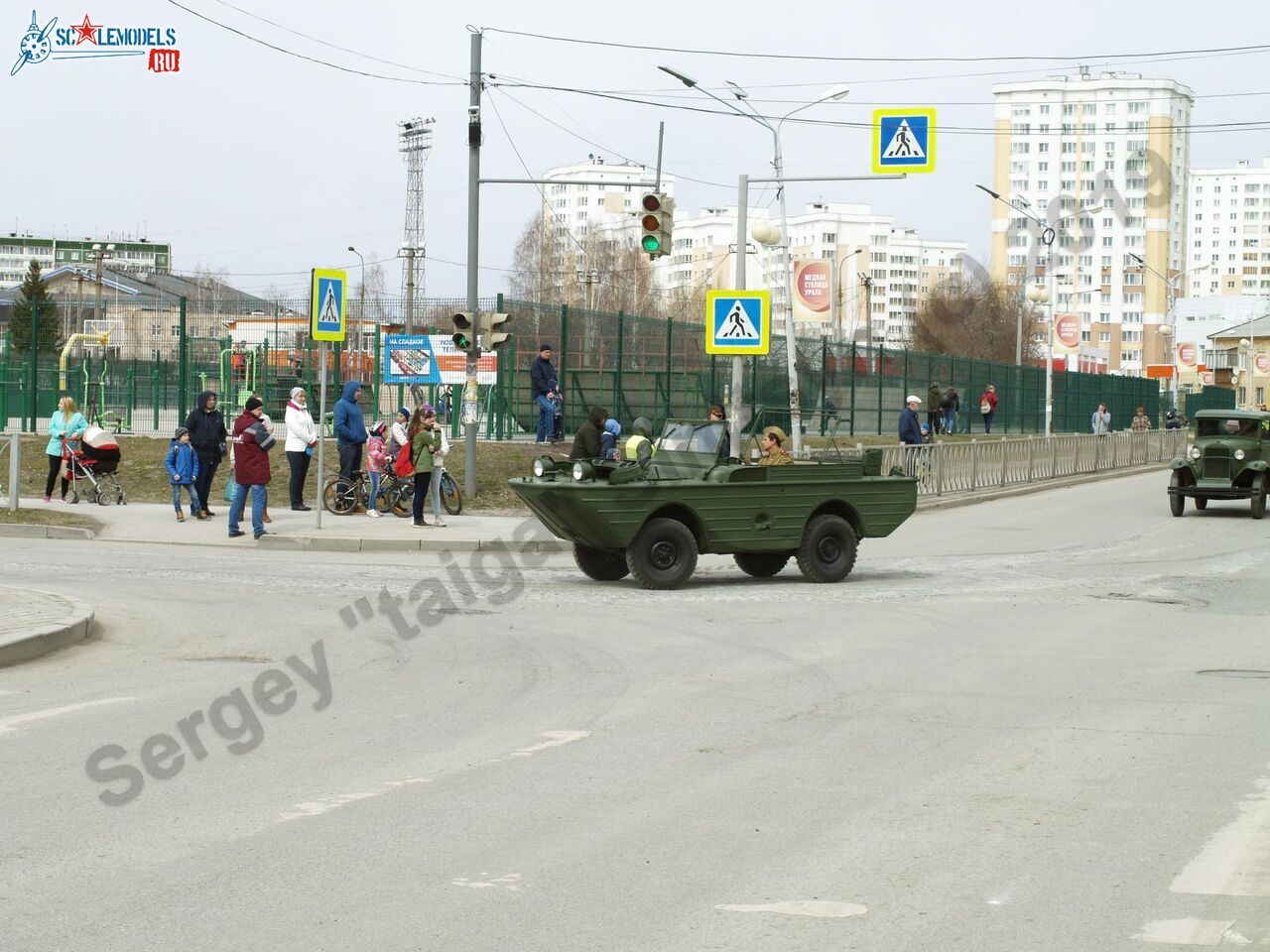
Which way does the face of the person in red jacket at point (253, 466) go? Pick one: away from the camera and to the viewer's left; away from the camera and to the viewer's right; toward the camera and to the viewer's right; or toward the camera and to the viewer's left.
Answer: toward the camera and to the viewer's right

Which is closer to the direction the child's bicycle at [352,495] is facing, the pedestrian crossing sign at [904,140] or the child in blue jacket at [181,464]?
the pedestrian crossing sign

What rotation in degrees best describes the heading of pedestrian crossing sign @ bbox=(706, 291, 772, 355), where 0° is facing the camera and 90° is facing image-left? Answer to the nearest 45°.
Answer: approximately 0°

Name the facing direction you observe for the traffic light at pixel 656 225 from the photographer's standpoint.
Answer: facing the viewer and to the left of the viewer

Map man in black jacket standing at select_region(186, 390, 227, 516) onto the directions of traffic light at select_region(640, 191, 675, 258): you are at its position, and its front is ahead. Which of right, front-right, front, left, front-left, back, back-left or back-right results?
front-right

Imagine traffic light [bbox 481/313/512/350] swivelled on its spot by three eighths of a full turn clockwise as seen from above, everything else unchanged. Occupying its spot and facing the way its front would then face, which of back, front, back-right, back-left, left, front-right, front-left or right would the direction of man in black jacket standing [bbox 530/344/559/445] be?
back-right

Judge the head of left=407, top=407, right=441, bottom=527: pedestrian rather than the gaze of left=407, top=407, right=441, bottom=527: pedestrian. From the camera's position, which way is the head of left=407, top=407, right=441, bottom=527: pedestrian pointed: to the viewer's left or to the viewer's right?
to the viewer's right

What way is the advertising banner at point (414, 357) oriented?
toward the camera

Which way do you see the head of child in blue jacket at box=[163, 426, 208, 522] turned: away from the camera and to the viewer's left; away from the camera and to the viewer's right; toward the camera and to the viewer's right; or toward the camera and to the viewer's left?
toward the camera and to the viewer's right

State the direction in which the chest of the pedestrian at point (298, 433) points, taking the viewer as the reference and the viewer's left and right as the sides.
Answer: facing the viewer and to the right of the viewer

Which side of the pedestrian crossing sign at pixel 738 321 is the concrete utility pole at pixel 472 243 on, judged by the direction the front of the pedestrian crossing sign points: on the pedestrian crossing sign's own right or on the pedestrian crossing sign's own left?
on the pedestrian crossing sign's own right

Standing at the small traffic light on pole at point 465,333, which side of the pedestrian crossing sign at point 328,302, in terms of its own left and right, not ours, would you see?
left
